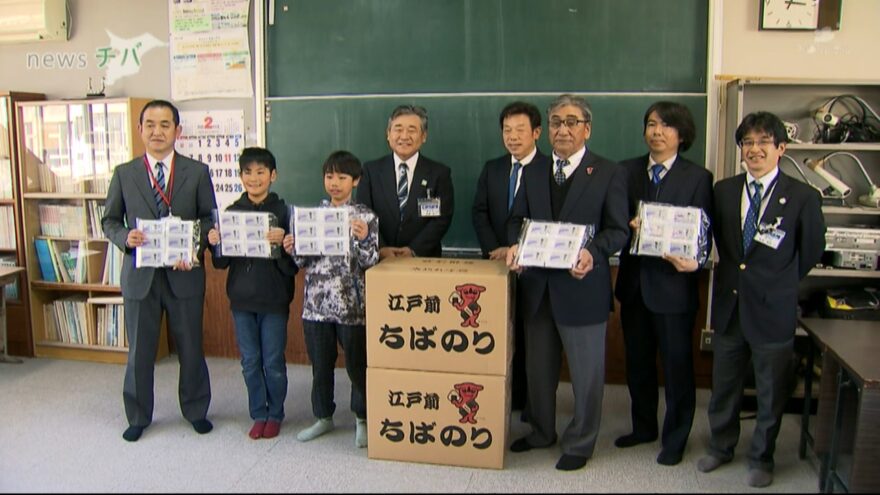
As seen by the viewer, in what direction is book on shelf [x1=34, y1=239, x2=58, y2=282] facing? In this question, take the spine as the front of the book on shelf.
toward the camera

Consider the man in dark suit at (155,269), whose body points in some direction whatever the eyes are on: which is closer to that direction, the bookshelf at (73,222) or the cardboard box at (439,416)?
the cardboard box

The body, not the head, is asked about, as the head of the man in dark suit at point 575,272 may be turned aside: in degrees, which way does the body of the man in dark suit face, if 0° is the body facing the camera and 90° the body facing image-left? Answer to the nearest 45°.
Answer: approximately 45°

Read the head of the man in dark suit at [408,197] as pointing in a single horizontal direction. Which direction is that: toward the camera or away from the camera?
toward the camera

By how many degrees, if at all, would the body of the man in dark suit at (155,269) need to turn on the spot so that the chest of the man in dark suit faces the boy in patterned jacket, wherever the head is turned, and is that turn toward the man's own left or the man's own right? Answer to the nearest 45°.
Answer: approximately 45° to the man's own left

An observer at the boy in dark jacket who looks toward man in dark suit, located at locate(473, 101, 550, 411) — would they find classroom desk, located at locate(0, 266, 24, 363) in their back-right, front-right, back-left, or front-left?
back-left

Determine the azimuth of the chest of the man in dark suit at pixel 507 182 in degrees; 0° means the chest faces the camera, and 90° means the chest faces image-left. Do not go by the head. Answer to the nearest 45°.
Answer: approximately 0°

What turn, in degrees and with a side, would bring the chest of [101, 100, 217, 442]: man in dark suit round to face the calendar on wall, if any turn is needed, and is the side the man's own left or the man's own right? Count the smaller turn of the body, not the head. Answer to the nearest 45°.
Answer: approximately 180°

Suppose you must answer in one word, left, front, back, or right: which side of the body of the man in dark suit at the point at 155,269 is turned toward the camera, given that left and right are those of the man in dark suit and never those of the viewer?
front

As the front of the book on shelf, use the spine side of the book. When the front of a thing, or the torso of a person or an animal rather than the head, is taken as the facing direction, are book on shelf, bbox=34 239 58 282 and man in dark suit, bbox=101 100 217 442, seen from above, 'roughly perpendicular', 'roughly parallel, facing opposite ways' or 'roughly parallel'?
roughly parallel

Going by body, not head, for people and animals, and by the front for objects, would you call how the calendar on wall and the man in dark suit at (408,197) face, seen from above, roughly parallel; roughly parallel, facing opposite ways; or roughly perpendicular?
roughly parallel

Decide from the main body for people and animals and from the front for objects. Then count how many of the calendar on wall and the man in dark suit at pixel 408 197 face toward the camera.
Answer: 2

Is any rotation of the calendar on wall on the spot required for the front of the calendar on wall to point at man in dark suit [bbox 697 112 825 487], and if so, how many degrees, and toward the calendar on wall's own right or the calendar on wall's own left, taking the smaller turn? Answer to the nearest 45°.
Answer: approximately 45° to the calendar on wall's own left

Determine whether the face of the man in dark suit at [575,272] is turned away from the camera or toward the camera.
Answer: toward the camera
